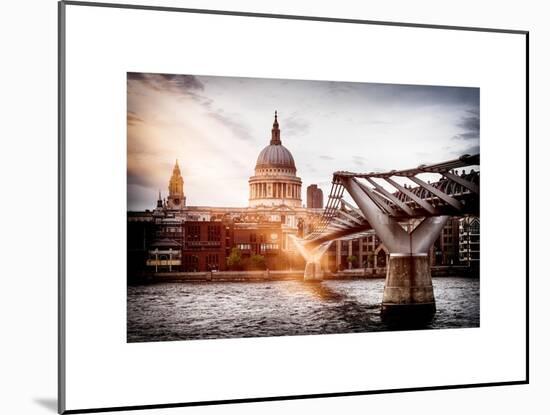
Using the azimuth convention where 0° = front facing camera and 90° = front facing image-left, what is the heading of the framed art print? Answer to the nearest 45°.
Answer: approximately 315°
